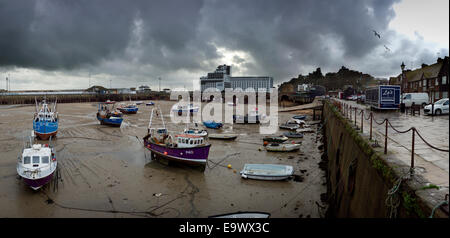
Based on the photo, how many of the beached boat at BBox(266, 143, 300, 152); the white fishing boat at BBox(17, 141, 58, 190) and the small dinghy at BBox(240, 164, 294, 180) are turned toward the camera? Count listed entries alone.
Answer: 1

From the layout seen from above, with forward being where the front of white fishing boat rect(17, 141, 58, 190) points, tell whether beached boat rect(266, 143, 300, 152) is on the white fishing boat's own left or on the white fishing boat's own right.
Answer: on the white fishing boat's own left
